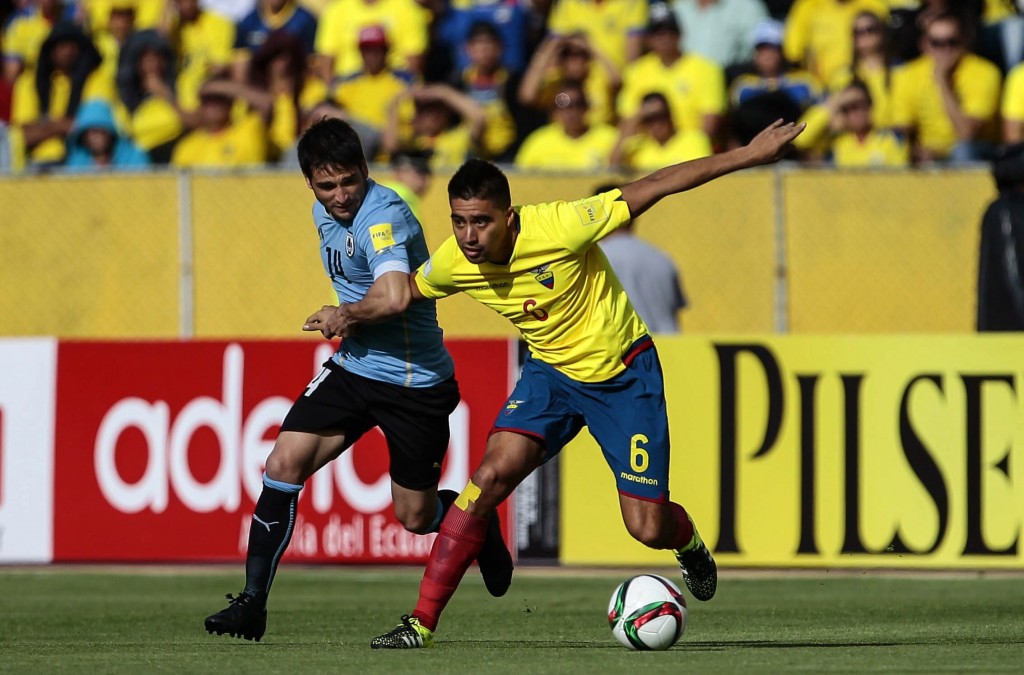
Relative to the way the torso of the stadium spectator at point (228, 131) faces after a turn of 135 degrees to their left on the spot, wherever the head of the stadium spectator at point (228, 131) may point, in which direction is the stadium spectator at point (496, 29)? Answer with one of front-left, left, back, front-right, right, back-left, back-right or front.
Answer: front-right

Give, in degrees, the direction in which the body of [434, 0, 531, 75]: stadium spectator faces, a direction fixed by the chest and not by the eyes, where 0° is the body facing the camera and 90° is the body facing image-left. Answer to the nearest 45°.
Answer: approximately 0°

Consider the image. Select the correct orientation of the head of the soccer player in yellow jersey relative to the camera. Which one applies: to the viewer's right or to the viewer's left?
to the viewer's left

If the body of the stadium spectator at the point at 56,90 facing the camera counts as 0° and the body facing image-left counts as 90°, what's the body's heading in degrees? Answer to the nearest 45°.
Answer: approximately 0°
